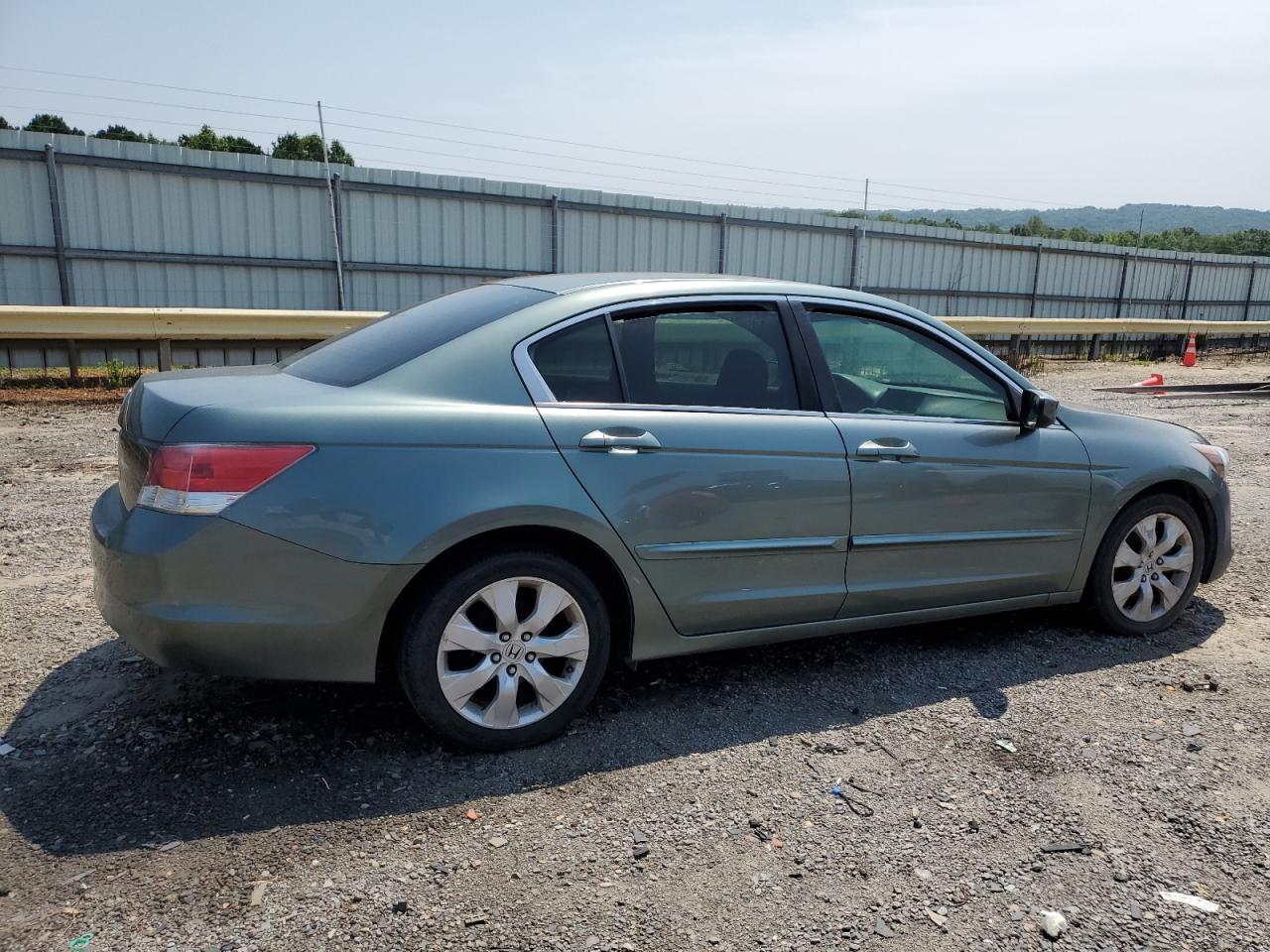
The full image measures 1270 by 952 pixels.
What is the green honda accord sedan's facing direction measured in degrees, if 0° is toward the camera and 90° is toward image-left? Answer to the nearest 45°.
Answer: approximately 225°

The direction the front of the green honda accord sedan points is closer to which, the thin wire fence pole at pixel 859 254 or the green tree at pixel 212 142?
the thin wire fence pole

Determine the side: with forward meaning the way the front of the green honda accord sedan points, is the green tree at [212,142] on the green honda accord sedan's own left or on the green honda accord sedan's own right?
on the green honda accord sedan's own left

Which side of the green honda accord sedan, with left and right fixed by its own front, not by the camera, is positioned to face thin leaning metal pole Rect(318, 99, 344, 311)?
left

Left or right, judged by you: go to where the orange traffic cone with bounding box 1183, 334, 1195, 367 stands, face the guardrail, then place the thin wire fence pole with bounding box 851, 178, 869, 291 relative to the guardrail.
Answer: right

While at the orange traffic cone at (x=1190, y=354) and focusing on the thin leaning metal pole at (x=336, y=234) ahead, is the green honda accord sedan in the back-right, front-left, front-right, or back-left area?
front-left

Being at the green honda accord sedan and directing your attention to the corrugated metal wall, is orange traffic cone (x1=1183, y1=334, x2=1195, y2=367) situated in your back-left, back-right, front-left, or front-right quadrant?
front-right

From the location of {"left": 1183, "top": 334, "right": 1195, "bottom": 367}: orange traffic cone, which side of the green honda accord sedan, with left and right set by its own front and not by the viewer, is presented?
front

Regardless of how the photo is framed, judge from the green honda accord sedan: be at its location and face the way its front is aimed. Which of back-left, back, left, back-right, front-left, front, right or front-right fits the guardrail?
left

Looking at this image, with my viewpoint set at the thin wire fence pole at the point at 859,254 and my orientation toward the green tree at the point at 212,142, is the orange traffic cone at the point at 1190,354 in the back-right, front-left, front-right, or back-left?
back-right

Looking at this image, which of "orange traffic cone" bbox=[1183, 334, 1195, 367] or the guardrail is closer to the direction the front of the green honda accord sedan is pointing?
the orange traffic cone

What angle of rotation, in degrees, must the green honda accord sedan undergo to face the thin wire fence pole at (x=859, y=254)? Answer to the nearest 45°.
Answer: approximately 45° to its left

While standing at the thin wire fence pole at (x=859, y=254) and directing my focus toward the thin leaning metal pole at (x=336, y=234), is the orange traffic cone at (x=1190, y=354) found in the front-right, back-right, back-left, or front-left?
back-left

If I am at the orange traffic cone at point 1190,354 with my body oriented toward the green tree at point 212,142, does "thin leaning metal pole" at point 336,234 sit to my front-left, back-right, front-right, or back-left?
front-left
